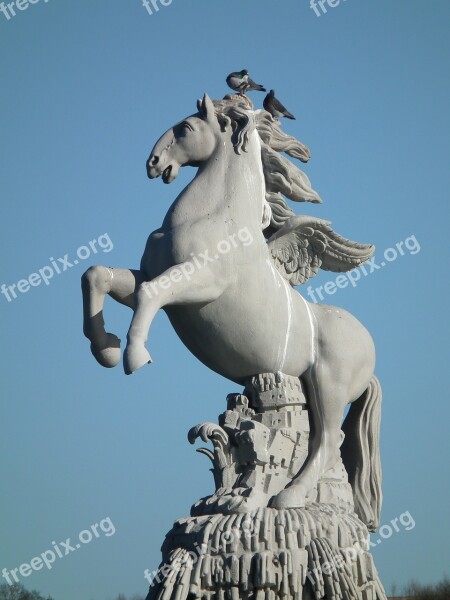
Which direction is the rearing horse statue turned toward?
to the viewer's left

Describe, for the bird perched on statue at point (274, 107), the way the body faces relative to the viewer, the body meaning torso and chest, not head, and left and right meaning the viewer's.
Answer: facing to the left of the viewer

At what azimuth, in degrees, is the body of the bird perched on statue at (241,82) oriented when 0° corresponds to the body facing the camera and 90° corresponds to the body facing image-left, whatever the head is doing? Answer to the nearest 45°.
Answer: approximately 90°
